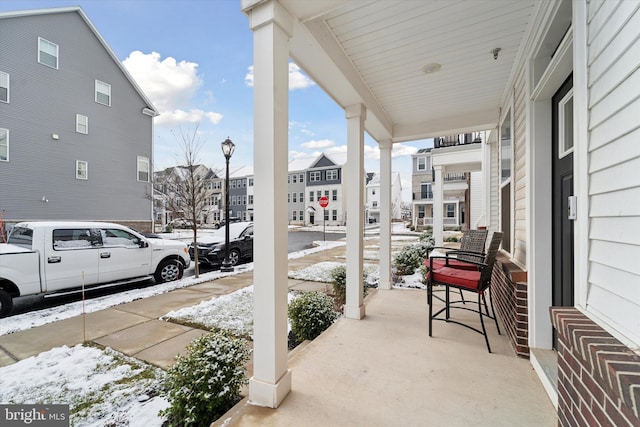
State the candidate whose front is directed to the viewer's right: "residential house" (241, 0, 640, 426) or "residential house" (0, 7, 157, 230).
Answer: "residential house" (0, 7, 157, 230)

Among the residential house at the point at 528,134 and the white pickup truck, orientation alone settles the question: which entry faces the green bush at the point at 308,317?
the residential house

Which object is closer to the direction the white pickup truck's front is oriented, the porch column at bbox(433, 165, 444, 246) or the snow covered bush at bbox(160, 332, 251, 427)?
the porch column

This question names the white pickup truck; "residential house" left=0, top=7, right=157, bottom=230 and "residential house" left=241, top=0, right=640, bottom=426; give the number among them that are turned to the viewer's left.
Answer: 1

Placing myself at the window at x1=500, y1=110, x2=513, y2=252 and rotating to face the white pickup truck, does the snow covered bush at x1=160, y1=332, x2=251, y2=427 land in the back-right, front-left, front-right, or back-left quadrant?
front-left

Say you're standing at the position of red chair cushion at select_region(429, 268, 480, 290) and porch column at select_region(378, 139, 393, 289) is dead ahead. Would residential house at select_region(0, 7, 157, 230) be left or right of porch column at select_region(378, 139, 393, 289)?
left

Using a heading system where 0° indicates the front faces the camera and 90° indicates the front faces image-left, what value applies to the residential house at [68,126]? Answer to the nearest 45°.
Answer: approximately 270°

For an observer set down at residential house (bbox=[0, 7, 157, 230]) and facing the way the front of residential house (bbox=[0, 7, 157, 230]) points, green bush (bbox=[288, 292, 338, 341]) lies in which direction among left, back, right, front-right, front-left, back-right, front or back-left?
right

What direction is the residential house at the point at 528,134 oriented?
to the viewer's left
